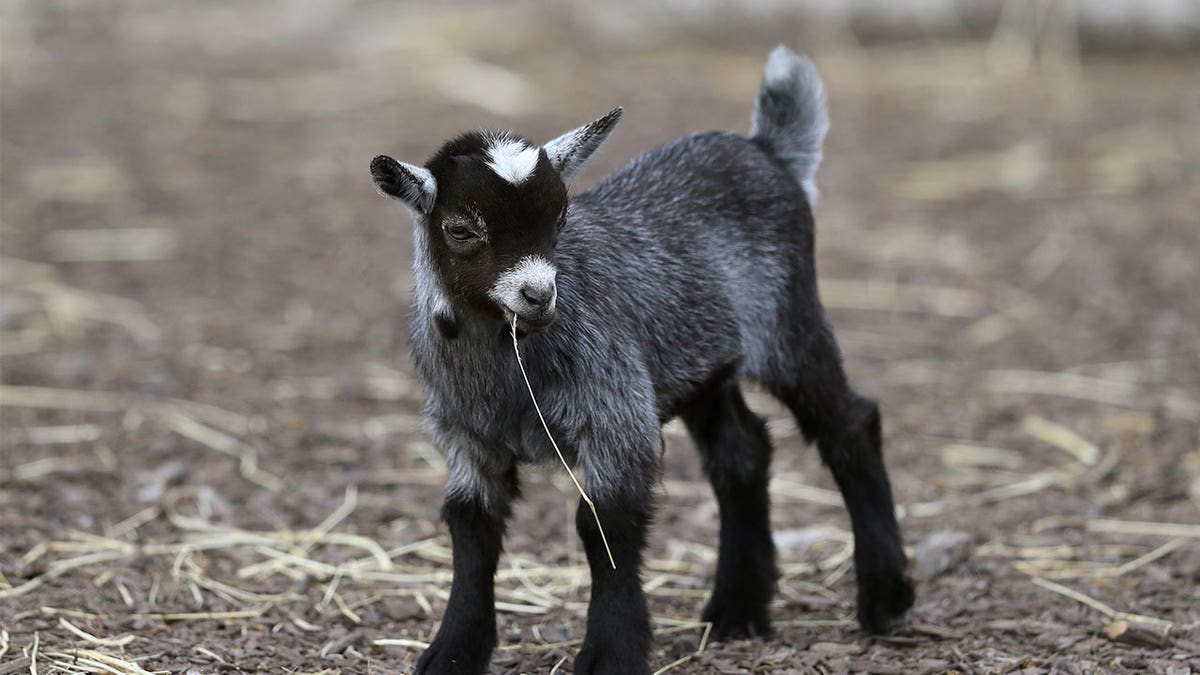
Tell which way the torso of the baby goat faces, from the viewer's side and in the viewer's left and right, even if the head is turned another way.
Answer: facing the viewer and to the left of the viewer
